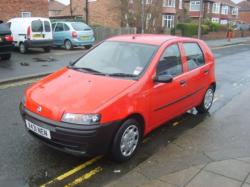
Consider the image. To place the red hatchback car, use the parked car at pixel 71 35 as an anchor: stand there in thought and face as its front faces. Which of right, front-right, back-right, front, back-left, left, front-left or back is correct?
back-left

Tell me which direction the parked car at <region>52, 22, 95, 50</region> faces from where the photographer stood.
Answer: facing away from the viewer and to the left of the viewer

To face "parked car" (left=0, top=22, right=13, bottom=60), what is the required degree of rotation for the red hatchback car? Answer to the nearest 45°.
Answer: approximately 90° to its right

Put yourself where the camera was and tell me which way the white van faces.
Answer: facing away from the viewer and to the left of the viewer

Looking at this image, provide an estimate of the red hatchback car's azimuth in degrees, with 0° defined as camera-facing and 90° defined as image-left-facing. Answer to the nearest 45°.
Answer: approximately 45°

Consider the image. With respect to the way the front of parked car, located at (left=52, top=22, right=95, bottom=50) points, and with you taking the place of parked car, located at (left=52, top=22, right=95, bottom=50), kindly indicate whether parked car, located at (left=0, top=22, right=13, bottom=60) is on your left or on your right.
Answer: on your left

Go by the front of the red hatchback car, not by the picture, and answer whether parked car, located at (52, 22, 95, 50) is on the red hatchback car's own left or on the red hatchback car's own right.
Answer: on the red hatchback car's own right

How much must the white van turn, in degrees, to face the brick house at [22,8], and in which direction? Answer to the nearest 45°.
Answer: approximately 45° to its right
